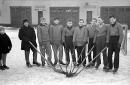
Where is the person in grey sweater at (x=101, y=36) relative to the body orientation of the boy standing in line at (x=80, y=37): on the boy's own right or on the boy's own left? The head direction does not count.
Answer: on the boy's own left

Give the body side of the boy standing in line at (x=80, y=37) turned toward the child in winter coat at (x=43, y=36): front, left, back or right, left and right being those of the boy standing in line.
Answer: right

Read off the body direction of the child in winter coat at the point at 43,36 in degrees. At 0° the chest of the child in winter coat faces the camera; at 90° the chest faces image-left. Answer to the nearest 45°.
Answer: approximately 0°

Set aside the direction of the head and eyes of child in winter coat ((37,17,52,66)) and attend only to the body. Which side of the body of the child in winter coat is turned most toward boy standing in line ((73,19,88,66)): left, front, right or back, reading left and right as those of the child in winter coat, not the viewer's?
left

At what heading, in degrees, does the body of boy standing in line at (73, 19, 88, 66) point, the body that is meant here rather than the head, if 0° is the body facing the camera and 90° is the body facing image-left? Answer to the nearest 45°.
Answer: approximately 0°

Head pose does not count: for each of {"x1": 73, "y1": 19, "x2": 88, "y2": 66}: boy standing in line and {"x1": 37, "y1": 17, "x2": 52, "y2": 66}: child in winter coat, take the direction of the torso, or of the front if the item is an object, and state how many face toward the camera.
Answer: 2
